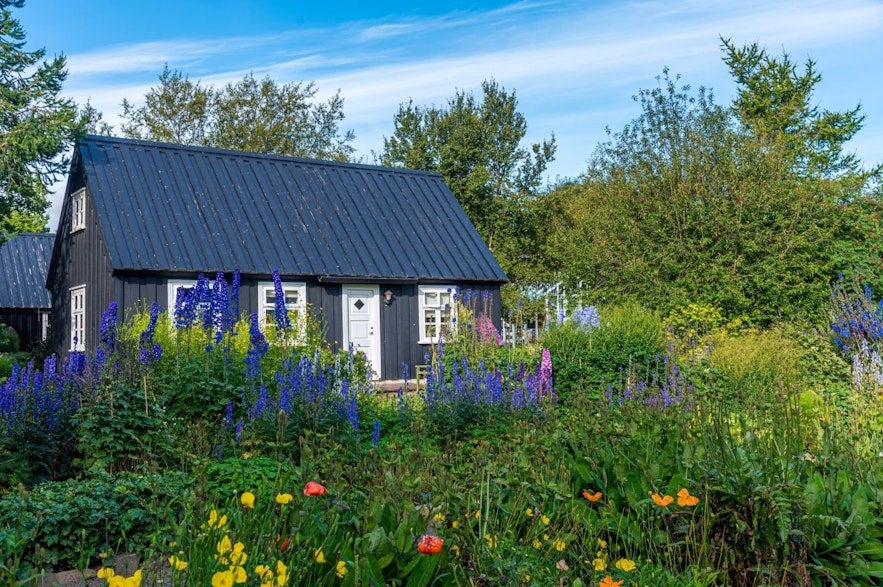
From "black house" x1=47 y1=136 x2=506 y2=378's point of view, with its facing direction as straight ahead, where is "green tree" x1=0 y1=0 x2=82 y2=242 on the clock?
The green tree is roughly at 5 o'clock from the black house.

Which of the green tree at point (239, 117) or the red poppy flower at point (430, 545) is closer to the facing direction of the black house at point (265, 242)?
the red poppy flower

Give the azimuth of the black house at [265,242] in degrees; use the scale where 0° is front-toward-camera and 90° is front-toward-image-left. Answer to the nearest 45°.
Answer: approximately 315°

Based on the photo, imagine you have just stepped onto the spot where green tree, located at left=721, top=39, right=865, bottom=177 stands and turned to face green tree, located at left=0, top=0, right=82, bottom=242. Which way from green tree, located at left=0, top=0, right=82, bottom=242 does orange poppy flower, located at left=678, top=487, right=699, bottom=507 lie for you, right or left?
left

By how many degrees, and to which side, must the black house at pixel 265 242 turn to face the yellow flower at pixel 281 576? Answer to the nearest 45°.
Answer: approximately 45° to its right

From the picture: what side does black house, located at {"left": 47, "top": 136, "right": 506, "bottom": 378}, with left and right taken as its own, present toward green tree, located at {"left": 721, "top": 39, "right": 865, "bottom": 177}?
left

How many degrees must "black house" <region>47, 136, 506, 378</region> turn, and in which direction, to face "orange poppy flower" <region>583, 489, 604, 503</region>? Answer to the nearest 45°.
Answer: approximately 45° to its right

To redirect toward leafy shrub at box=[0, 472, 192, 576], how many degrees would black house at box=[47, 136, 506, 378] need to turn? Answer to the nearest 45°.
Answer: approximately 45° to its right

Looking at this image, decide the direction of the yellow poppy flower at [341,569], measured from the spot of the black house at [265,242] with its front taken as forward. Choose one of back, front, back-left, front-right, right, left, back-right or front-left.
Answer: front-right
